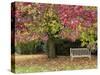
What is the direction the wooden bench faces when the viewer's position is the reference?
facing the viewer
